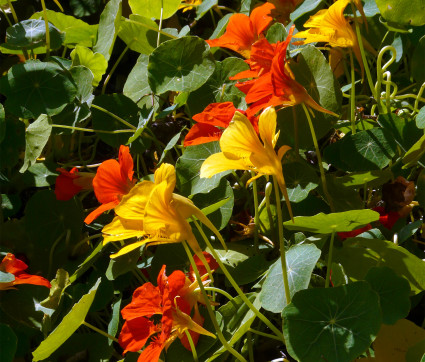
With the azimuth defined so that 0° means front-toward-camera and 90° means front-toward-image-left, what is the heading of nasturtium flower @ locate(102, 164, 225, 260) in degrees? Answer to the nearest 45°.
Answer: approximately 90°

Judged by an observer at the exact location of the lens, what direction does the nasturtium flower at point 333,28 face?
facing to the left of the viewer

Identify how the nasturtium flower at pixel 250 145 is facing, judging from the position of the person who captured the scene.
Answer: facing to the left of the viewer
